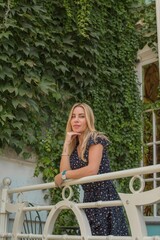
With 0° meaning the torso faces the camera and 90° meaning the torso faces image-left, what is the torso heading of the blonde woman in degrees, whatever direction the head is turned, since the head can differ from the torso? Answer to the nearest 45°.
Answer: approximately 45°
